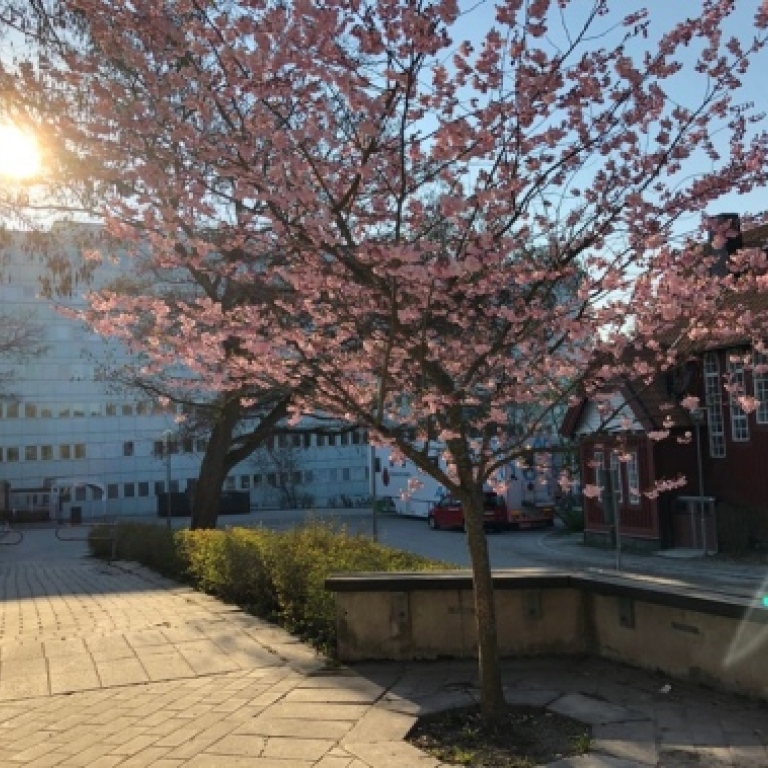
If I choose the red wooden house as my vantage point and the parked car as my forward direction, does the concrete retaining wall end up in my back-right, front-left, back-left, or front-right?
back-left

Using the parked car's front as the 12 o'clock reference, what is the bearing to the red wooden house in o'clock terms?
The red wooden house is roughly at 8 o'clock from the parked car.

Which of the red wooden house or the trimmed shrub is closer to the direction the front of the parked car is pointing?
the trimmed shrub

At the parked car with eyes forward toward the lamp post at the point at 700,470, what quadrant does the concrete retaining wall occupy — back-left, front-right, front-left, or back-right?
front-right

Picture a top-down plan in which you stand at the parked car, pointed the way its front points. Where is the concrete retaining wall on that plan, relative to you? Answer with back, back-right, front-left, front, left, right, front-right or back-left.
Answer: left

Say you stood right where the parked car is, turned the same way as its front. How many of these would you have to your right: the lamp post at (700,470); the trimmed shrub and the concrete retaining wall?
0

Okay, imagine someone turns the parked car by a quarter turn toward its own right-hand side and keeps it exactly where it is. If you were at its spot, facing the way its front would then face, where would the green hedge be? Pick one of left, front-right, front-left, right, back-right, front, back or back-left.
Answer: back

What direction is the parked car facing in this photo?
to the viewer's left

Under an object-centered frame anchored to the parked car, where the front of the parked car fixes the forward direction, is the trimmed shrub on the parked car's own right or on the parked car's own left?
on the parked car's own left

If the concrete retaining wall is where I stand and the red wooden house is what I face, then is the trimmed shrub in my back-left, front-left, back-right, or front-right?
front-left
